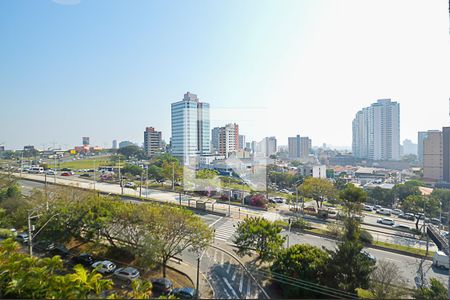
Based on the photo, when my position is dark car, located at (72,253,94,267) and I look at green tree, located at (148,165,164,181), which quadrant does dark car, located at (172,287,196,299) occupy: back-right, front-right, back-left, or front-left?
back-right

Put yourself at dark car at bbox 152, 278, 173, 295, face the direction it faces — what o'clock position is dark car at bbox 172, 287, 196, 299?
dark car at bbox 172, 287, 196, 299 is roughly at 12 o'clock from dark car at bbox 152, 278, 173, 295.
